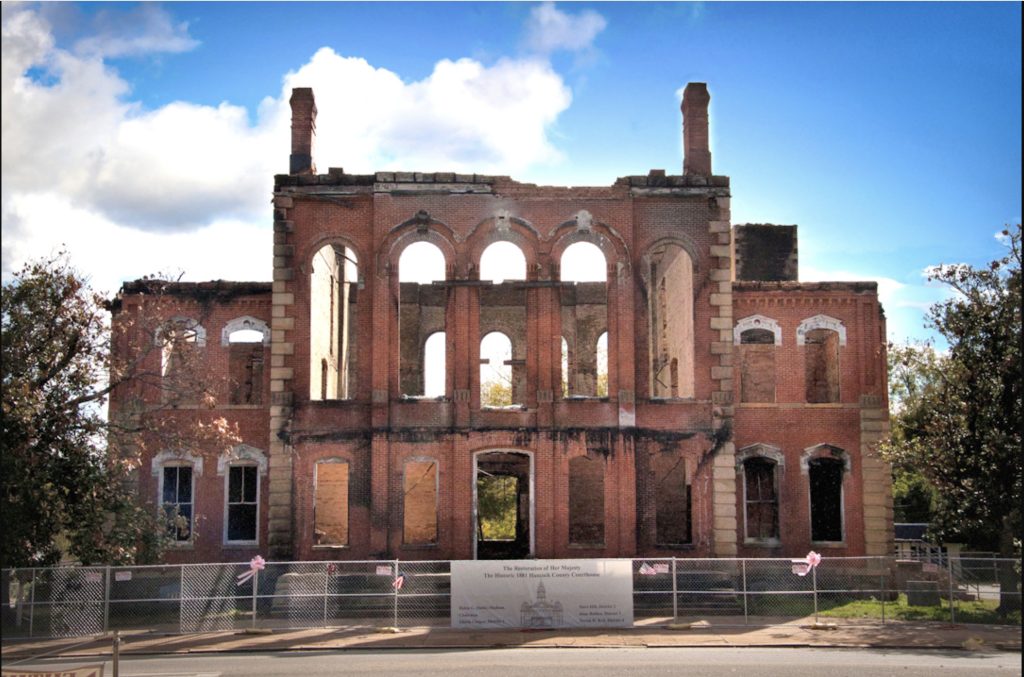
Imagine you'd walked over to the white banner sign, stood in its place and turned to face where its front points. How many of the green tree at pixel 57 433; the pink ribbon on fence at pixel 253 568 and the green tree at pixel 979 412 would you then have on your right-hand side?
2

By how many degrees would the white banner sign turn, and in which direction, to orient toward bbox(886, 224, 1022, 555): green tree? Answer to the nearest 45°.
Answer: approximately 90° to its left

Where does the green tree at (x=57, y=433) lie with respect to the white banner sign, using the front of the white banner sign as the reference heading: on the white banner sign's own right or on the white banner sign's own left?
on the white banner sign's own right

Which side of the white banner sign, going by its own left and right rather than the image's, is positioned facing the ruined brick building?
back

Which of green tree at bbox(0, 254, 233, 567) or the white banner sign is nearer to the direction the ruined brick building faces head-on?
the white banner sign

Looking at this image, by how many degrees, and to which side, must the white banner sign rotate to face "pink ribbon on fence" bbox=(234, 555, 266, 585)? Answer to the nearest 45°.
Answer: approximately 90° to its right

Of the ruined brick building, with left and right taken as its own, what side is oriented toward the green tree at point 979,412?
left

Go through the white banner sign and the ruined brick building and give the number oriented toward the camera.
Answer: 2

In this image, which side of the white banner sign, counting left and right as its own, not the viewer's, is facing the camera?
front

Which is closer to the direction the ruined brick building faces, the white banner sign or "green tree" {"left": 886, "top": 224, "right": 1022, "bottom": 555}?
the white banner sign

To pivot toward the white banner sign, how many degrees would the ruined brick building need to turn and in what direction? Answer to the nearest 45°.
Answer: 0° — it already faces it

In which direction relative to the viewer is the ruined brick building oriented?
toward the camera
